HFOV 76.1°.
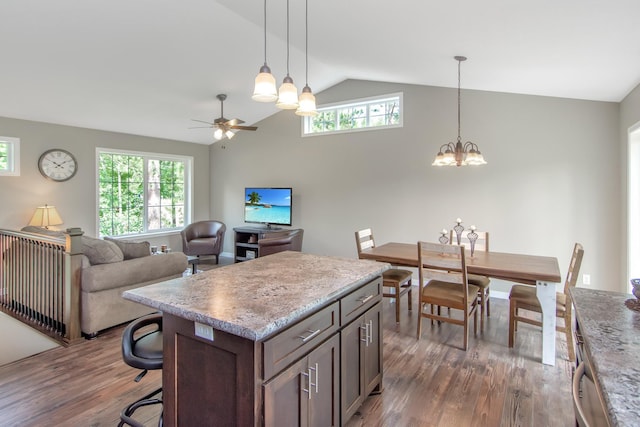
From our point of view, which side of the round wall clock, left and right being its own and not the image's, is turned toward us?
front

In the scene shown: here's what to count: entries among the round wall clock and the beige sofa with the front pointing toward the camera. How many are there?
1

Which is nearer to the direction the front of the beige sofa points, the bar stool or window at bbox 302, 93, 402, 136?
the window

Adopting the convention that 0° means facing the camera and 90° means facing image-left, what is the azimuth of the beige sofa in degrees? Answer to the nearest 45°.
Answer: approximately 225°

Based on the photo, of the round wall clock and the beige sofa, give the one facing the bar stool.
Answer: the round wall clock

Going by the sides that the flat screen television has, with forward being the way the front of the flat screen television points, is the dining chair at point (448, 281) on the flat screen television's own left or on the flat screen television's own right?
on the flat screen television's own left

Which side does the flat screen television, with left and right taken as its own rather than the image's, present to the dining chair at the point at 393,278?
left

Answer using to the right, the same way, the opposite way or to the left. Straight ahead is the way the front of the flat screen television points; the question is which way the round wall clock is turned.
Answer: to the left

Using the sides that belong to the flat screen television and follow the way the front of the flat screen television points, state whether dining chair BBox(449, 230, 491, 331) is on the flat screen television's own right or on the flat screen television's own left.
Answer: on the flat screen television's own left

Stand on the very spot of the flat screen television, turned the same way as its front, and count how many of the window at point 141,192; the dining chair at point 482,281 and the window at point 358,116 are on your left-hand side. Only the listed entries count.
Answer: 2

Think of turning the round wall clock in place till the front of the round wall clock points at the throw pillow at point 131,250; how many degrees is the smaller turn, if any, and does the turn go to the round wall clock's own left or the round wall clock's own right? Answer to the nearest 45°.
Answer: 0° — it already faces it

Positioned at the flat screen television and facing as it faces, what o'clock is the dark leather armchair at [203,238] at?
The dark leather armchair is roughly at 2 o'clock from the flat screen television.

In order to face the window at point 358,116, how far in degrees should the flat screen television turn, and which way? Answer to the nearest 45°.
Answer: approximately 90° to its left
